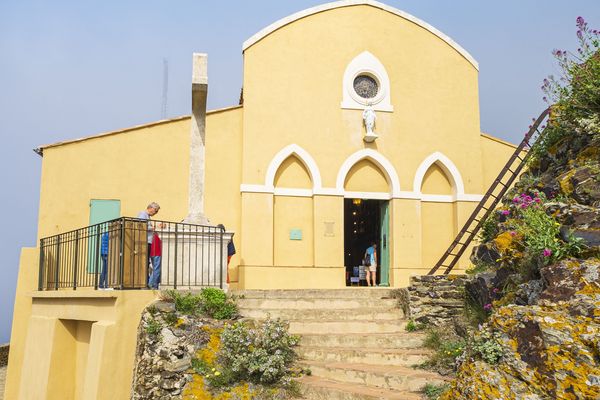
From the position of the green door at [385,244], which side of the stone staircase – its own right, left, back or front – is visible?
back

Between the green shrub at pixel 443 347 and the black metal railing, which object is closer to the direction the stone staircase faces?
the green shrub

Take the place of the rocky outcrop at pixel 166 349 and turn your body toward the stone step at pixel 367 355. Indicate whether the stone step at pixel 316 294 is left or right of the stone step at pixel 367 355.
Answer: left

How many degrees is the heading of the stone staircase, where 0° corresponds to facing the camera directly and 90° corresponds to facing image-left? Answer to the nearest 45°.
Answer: approximately 0°

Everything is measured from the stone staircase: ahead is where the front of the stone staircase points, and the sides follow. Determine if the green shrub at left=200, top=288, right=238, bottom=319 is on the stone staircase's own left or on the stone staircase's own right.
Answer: on the stone staircase's own right

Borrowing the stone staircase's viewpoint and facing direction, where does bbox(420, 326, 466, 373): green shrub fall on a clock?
The green shrub is roughly at 10 o'clock from the stone staircase.

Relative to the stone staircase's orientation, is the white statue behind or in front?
behind

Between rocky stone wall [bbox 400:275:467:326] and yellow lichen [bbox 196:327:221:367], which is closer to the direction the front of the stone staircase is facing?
the yellow lichen

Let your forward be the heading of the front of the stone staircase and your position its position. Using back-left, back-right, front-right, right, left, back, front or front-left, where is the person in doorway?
back

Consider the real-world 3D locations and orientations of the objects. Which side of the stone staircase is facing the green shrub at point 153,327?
right

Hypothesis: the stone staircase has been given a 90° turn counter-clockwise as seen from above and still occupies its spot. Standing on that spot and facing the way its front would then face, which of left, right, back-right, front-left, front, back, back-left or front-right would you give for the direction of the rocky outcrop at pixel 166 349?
back

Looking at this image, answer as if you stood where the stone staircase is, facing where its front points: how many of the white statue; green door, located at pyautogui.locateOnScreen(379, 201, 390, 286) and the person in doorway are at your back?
3
